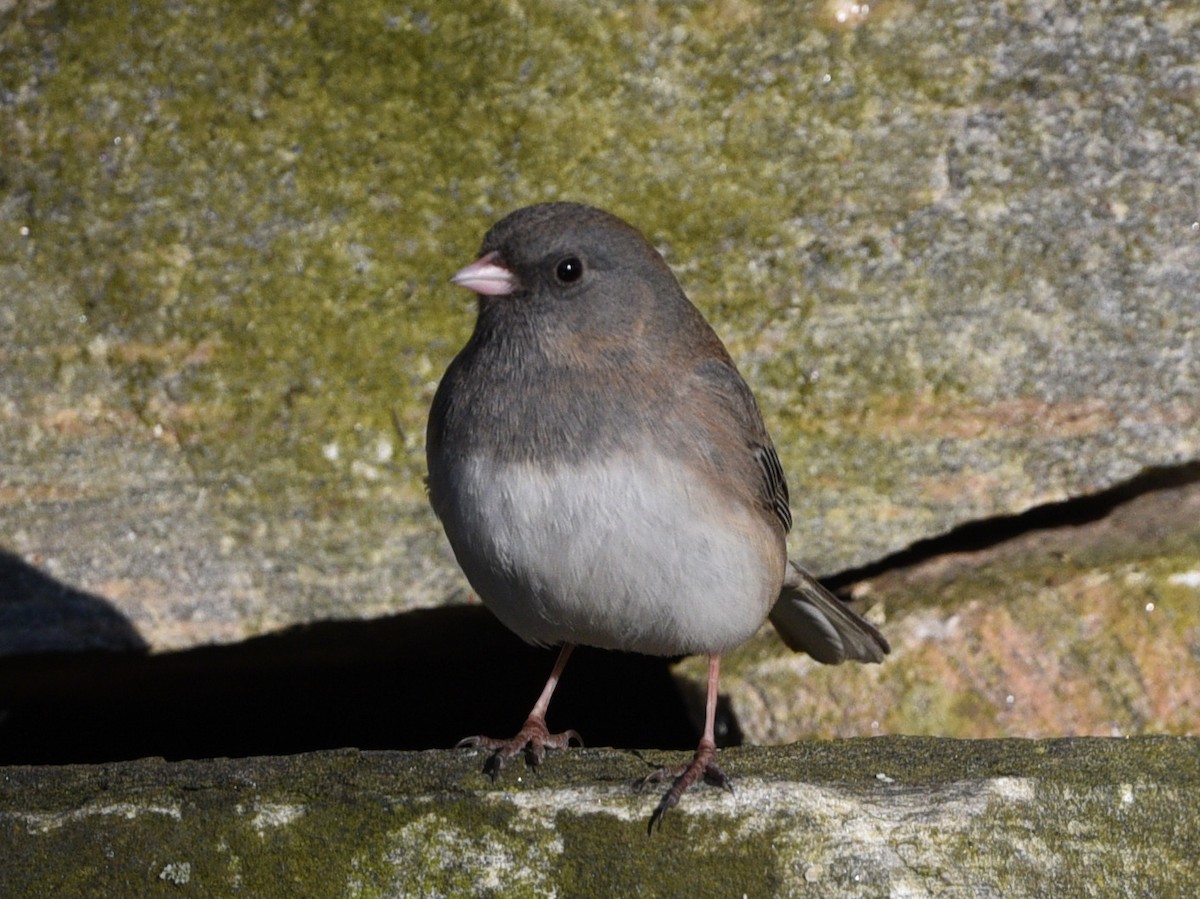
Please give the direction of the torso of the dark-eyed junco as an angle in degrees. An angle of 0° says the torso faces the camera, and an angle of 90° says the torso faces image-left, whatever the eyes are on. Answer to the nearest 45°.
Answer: approximately 45°
